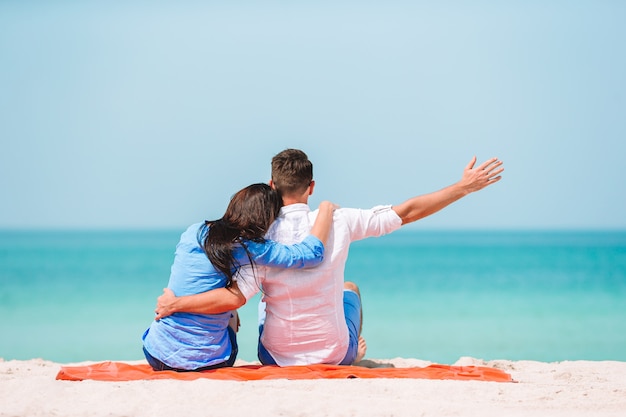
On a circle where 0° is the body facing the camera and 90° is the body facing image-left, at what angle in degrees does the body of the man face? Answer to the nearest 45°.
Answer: approximately 180°

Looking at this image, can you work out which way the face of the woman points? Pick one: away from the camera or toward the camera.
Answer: away from the camera

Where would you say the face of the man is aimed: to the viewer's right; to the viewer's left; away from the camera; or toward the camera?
away from the camera
